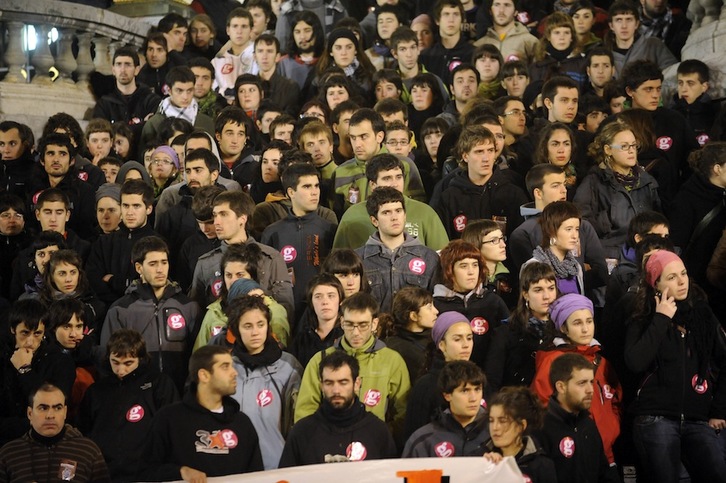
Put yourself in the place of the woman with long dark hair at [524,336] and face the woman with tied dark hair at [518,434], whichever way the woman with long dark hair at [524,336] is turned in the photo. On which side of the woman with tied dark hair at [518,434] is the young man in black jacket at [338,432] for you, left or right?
right

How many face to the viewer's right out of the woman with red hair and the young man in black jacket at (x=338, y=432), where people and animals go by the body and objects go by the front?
0

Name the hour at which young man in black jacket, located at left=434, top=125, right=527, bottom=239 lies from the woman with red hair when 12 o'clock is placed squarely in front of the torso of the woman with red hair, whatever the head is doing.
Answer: The young man in black jacket is roughly at 6 o'clock from the woman with red hair.

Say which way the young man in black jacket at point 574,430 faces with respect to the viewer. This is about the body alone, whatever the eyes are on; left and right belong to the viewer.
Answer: facing the viewer and to the right of the viewer

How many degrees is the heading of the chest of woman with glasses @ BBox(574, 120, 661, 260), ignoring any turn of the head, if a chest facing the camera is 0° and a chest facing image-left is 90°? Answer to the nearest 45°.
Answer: approximately 315°

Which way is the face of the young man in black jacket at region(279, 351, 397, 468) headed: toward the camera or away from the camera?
toward the camera

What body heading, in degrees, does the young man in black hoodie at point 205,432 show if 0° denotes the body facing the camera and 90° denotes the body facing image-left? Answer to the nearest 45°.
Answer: approximately 315°

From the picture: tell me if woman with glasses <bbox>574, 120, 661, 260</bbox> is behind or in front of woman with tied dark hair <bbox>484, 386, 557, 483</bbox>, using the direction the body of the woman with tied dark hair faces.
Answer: behind

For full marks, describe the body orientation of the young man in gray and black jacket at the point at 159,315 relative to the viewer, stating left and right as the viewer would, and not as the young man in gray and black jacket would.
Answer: facing the viewer

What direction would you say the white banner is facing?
toward the camera

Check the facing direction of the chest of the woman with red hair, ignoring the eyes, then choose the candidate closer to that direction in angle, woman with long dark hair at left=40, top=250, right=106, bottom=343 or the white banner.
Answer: the white banner

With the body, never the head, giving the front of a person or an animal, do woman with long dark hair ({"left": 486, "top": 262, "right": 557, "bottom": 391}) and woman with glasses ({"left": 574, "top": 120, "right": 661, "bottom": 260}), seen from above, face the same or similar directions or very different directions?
same or similar directions

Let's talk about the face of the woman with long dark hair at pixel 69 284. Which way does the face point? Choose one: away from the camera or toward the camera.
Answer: toward the camera

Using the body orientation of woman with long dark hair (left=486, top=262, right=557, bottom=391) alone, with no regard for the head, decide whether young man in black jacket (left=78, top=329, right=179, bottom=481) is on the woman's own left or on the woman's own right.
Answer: on the woman's own right

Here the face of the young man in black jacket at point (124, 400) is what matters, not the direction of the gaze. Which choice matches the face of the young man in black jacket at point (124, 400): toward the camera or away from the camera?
toward the camera

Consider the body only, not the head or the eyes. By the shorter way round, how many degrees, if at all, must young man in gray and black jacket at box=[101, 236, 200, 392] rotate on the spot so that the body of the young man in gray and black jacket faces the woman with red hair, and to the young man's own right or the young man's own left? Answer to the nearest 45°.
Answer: approximately 90° to the young man's own left

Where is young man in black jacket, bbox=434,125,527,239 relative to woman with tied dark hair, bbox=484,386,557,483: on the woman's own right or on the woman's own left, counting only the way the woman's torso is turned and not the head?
on the woman's own right
